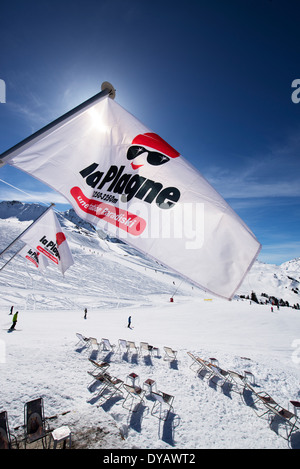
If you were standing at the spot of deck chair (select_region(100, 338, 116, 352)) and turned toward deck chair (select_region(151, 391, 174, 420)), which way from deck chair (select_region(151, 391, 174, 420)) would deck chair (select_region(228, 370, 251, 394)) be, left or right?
left

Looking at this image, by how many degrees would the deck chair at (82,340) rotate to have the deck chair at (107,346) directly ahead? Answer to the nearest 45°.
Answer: approximately 45° to its right

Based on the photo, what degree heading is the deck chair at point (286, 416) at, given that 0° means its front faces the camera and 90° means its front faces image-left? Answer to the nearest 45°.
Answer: approximately 225°
